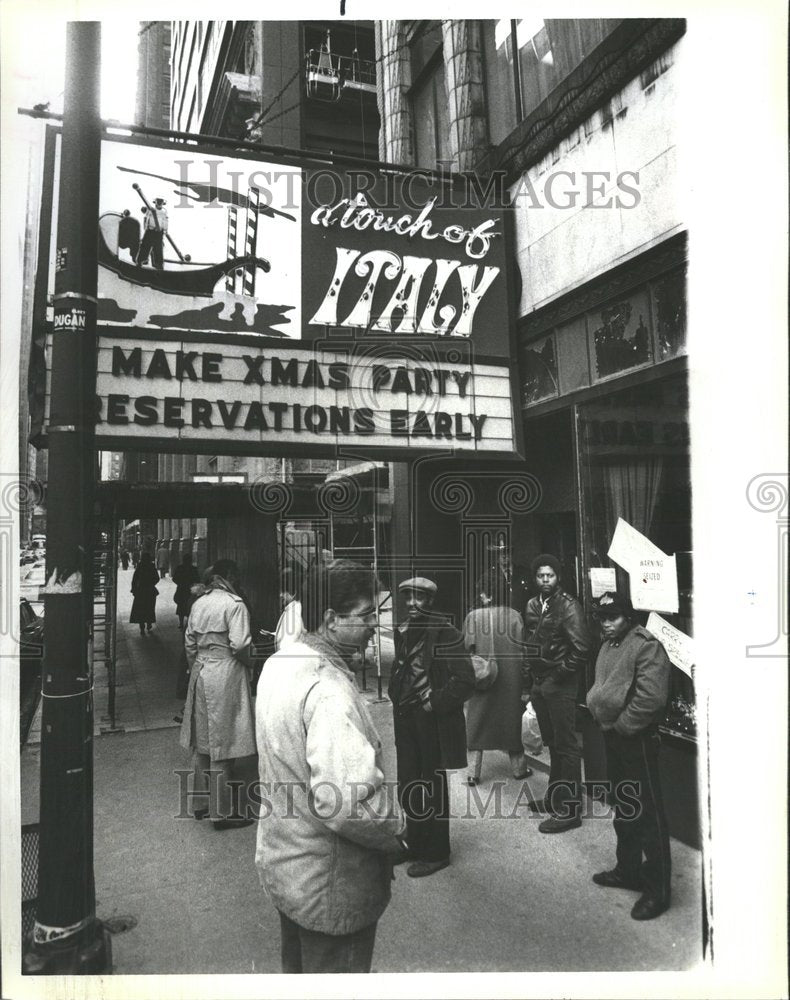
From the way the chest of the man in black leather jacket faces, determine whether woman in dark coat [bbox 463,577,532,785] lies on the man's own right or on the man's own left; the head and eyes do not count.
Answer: on the man's own right

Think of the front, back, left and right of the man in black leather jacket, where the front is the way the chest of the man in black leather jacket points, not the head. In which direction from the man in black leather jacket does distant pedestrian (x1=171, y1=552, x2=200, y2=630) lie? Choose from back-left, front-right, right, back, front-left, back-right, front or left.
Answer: right

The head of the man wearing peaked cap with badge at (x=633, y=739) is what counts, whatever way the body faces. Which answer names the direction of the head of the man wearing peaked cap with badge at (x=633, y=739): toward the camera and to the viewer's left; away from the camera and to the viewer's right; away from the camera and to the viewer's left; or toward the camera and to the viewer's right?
toward the camera and to the viewer's left

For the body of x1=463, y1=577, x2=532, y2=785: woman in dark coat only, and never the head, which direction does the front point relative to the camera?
away from the camera

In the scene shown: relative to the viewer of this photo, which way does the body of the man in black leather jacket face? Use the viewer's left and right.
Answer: facing the viewer and to the left of the viewer

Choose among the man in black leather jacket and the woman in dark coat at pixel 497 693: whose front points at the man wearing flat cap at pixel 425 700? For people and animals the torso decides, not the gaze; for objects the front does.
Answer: the man in black leather jacket

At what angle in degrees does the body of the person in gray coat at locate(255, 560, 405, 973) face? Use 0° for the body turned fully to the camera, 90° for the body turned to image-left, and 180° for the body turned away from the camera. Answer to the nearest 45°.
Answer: approximately 270°

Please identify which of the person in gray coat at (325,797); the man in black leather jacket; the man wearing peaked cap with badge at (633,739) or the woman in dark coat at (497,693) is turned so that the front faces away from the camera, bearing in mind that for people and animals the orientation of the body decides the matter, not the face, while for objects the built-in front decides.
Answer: the woman in dark coat

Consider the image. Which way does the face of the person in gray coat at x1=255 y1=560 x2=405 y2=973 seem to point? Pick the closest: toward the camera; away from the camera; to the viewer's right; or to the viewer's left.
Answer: to the viewer's right

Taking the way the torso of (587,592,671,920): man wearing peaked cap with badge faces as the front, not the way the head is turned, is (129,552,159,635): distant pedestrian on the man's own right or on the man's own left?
on the man's own right
